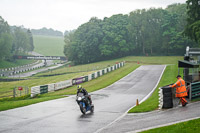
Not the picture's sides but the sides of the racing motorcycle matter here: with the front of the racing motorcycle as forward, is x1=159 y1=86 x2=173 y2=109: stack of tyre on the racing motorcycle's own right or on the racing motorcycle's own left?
on the racing motorcycle's own left

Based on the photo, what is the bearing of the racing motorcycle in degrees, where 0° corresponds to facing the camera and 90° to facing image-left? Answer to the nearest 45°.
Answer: approximately 45°

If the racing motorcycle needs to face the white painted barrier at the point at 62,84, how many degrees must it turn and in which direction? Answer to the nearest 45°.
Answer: approximately 135° to its right

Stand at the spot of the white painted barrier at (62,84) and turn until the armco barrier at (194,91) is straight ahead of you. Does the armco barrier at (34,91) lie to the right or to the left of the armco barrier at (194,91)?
right
